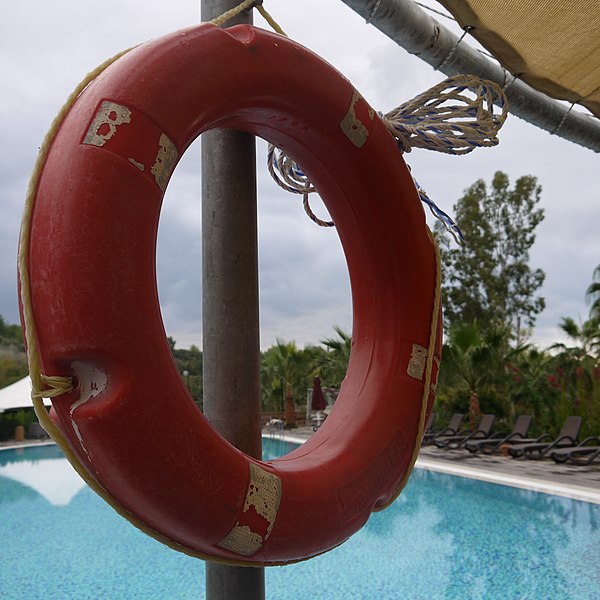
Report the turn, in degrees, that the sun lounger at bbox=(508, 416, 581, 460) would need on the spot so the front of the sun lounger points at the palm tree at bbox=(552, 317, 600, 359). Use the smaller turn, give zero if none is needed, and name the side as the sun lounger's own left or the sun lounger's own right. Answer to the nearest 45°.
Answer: approximately 135° to the sun lounger's own right

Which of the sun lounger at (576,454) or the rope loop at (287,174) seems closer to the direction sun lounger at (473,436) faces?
the rope loop

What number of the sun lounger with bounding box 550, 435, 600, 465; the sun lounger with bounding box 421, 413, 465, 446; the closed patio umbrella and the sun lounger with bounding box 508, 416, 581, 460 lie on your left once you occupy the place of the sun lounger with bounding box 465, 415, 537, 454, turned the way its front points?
2

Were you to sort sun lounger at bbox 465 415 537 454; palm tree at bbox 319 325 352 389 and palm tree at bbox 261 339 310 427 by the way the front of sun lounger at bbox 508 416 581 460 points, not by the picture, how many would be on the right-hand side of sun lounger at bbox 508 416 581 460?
3

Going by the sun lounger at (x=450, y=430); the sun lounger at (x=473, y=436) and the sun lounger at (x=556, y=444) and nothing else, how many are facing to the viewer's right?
0

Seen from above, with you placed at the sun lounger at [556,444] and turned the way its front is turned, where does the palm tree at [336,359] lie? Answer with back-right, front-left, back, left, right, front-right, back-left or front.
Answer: right

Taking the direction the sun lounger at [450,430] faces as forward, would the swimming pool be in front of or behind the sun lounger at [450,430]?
in front

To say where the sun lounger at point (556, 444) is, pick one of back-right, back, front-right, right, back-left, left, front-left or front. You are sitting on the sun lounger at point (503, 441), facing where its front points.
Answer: left

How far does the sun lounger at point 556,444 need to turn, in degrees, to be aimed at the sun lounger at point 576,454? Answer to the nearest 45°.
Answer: approximately 90° to its left

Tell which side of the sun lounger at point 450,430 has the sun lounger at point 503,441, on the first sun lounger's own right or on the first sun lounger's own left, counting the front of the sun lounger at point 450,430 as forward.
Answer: on the first sun lounger's own left

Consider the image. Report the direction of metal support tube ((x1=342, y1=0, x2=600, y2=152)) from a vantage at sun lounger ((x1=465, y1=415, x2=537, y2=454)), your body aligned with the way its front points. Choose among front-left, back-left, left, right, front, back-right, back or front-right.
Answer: front-left

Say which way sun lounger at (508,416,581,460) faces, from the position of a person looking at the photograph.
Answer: facing the viewer and to the left of the viewer

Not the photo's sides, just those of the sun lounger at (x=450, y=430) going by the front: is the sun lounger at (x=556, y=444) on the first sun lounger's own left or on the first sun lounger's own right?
on the first sun lounger's own left

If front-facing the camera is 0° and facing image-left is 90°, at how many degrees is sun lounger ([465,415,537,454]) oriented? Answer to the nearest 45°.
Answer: approximately 45°

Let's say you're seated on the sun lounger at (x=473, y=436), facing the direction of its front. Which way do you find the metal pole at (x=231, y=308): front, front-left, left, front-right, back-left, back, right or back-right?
front-left
